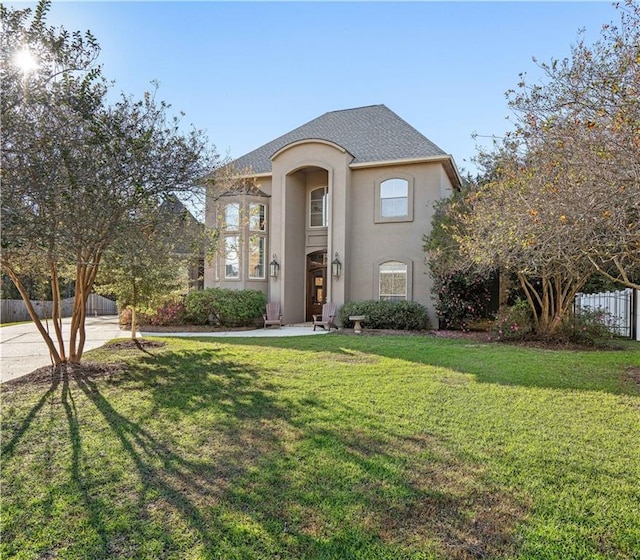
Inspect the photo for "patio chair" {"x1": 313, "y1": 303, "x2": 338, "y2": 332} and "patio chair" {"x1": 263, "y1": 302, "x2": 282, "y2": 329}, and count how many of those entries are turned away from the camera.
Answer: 0

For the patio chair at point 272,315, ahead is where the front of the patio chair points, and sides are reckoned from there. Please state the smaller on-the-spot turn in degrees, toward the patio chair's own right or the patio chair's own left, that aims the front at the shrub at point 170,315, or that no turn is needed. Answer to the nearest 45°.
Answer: approximately 90° to the patio chair's own right

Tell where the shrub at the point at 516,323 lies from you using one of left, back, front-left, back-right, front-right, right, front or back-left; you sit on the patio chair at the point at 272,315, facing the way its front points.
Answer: front-left

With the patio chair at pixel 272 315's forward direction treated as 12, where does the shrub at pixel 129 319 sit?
The shrub is roughly at 3 o'clock from the patio chair.

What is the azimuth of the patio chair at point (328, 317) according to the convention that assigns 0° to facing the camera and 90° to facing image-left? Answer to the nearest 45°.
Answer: approximately 45°

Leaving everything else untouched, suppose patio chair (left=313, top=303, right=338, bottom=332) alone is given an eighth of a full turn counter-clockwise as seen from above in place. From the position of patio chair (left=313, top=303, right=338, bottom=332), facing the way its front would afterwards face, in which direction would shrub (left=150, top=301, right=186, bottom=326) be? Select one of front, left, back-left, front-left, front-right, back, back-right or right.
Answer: right

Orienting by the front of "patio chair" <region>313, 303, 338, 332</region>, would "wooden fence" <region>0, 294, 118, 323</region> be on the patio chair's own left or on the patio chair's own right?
on the patio chair's own right

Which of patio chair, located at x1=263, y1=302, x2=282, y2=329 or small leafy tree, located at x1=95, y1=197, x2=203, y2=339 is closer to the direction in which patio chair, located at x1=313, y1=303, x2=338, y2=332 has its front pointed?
the small leafy tree

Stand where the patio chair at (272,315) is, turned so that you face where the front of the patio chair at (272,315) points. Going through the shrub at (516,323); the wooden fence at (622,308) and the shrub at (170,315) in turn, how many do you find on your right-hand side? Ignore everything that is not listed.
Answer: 1

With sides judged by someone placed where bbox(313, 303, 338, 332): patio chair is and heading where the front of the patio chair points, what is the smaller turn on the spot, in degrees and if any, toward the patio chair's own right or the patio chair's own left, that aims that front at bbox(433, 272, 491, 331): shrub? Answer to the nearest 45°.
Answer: approximately 135° to the patio chair's own left

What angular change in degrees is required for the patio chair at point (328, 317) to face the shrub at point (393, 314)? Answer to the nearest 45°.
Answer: approximately 90° to its left

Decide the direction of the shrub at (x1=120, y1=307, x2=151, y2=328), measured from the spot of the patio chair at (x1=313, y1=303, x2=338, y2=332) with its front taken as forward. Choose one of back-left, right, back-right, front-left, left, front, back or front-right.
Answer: front-right

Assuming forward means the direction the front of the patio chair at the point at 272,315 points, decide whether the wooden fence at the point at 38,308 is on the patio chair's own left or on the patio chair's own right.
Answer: on the patio chair's own right
